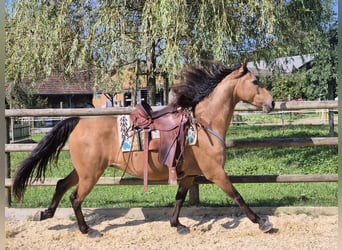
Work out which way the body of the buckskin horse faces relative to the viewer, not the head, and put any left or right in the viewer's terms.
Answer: facing to the right of the viewer

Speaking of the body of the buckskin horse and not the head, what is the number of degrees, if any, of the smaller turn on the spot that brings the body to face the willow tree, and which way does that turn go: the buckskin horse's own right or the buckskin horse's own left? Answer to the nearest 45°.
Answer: approximately 90° to the buckskin horse's own left

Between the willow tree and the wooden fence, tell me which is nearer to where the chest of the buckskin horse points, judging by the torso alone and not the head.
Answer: the wooden fence
